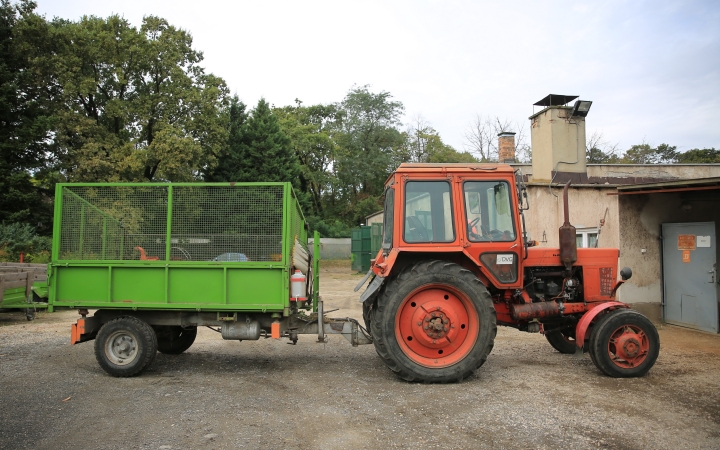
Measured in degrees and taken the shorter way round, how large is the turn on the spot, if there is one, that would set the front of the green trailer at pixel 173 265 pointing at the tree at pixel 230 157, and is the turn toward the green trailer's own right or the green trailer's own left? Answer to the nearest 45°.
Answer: approximately 90° to the green trailer's own left

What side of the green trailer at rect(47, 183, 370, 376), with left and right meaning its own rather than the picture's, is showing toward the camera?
right

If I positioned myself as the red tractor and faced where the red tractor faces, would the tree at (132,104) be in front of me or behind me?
behind

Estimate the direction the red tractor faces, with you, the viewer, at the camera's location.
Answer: facing to the right of the viewer

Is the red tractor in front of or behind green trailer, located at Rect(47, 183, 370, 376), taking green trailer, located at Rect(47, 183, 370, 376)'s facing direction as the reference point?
in front

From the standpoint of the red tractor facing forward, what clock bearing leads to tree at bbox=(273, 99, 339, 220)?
The tree is roughly at 8 o'clock from the red tractor.

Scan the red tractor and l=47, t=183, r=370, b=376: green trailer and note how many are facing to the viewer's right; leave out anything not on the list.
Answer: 2

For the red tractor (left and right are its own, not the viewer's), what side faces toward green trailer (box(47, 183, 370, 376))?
back

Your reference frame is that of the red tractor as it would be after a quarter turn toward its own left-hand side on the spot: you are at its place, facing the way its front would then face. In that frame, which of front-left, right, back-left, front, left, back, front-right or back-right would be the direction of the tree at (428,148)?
front

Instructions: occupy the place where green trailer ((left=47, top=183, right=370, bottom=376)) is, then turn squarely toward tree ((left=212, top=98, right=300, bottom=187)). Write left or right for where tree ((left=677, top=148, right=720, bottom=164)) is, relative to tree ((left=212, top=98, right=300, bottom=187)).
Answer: right

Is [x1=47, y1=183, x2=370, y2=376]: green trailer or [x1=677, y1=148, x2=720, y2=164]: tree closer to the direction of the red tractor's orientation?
the tree

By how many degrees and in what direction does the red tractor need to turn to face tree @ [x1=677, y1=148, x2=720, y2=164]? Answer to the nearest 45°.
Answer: approximately 90° to its left
